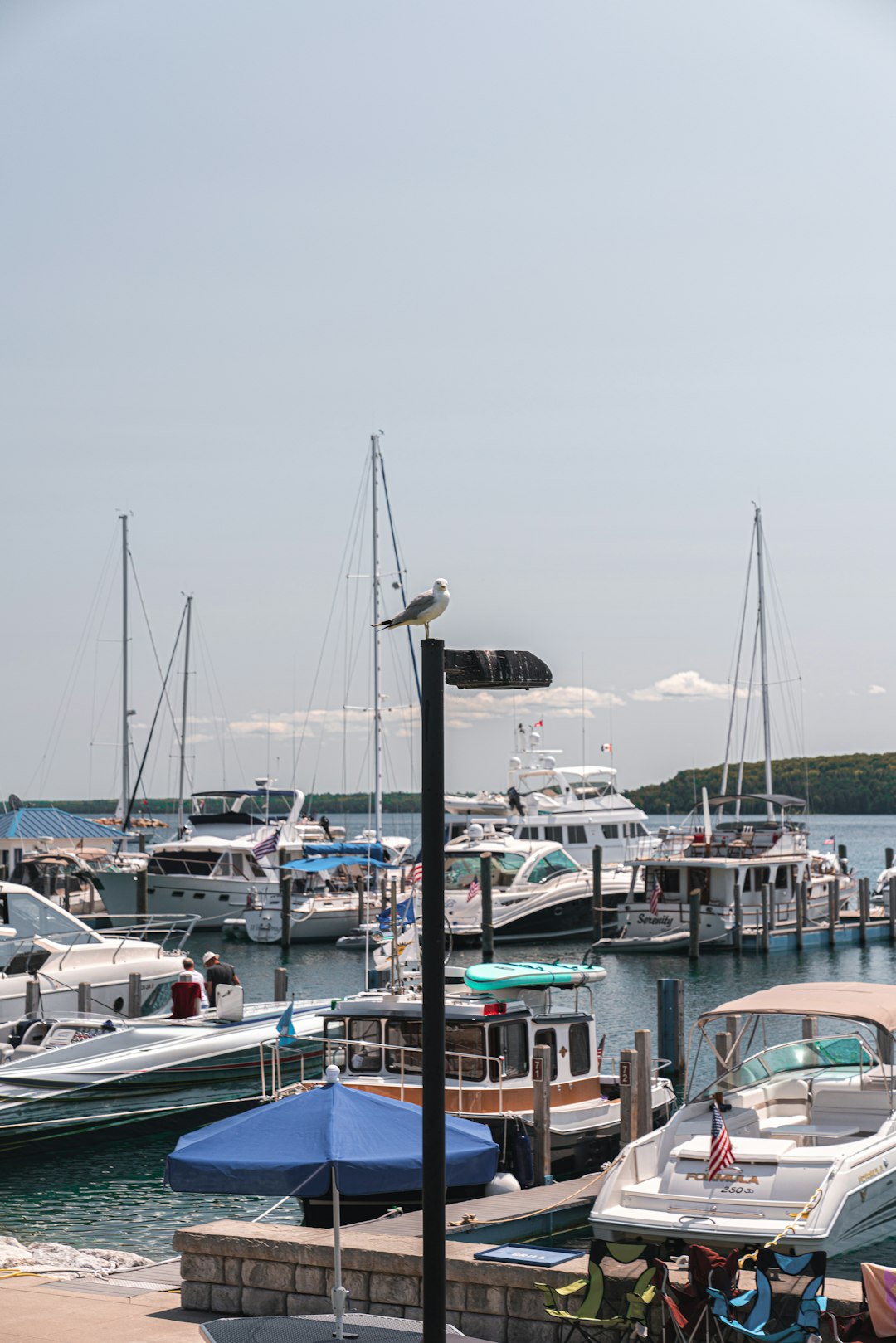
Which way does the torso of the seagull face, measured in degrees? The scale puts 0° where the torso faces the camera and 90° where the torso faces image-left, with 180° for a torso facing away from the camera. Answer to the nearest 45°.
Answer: approximately 270°

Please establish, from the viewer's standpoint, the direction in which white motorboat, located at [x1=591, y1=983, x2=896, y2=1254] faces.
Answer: facing away from the viewer and to the right of the viewer

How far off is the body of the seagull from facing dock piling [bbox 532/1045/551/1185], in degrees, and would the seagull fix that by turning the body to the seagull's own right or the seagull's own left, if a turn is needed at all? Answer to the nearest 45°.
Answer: approximately 90° to the seagull's own left
